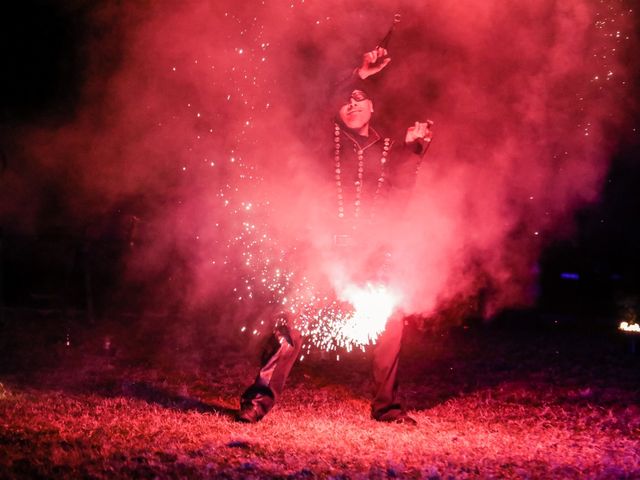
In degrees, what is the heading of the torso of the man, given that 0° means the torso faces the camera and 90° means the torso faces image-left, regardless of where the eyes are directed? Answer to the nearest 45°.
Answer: approximately 0°
